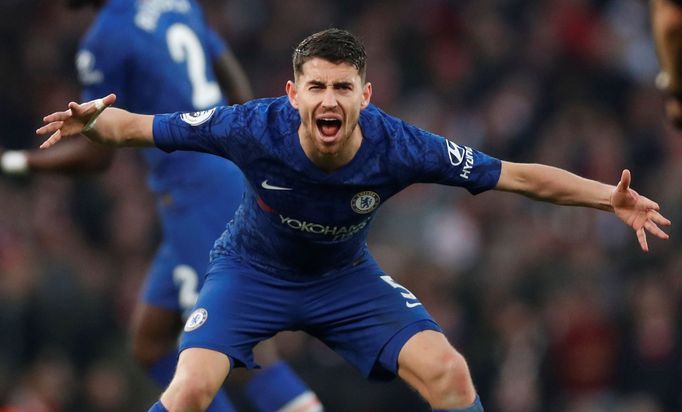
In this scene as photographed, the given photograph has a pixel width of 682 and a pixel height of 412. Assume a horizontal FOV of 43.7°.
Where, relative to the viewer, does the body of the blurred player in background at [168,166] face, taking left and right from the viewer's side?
facing away from the viewer and to the left of the viewer

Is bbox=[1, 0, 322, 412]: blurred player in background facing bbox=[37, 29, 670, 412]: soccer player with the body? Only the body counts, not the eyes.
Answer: no

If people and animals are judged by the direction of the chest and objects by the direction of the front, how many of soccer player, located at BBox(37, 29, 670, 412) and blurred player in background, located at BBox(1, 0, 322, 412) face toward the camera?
1

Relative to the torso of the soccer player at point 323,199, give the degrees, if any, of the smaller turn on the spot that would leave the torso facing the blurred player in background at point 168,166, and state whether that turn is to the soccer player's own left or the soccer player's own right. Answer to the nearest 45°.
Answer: approximately 135° to the soccer player's own right

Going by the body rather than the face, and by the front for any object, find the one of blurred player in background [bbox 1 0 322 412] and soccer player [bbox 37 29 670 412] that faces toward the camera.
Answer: the soccer player

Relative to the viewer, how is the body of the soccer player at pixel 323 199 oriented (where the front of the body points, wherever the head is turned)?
toward the camera

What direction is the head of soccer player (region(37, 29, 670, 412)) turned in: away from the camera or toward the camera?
toward the camera

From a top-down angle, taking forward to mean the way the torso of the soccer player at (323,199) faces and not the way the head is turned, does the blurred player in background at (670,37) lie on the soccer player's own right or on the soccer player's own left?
on the soccer player's own left
